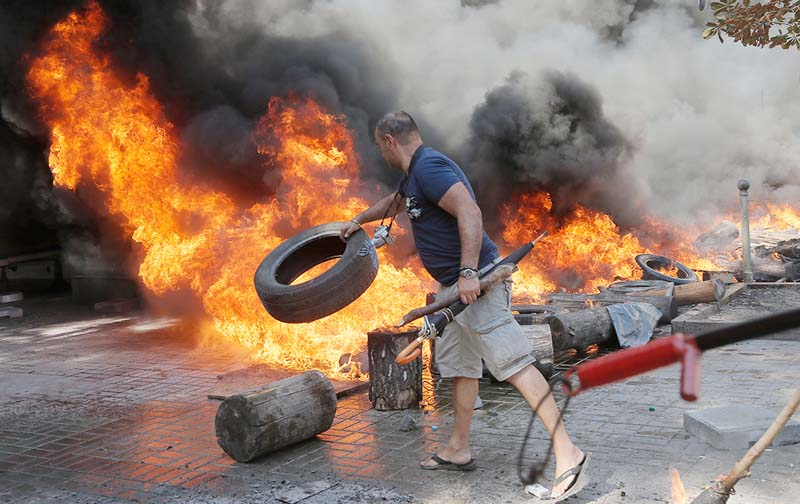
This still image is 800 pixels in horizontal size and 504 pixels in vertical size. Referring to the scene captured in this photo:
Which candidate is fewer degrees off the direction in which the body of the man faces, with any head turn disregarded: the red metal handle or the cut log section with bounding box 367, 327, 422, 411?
the cut log section

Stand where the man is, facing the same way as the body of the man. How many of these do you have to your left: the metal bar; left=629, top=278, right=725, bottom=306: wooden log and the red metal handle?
2

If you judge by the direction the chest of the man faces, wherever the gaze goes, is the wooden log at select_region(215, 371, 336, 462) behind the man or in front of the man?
in front

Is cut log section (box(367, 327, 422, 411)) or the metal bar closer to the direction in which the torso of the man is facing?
the cut log section

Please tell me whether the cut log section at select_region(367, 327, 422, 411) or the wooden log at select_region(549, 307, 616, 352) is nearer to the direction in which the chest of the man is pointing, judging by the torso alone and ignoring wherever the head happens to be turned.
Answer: the cut log section

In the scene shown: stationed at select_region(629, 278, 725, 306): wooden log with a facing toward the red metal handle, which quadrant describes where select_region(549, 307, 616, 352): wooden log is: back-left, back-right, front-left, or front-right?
front-right

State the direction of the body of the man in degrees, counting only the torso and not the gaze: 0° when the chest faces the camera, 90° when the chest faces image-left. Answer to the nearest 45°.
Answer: approximately 90°

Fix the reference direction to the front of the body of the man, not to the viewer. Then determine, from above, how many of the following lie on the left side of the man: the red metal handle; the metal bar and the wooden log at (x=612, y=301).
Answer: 2

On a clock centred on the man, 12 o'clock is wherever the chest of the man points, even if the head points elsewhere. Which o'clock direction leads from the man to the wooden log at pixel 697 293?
The wooden log is roughly at 4 o'clock from the man.
